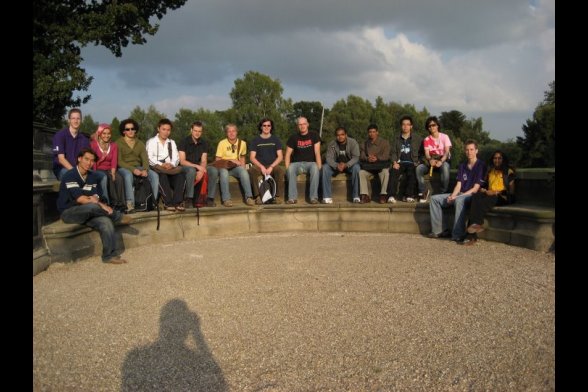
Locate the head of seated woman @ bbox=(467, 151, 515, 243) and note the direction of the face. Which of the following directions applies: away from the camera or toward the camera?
toward the camera

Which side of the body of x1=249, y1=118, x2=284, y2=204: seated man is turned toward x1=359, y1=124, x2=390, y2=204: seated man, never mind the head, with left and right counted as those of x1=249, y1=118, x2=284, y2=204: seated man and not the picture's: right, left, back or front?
left

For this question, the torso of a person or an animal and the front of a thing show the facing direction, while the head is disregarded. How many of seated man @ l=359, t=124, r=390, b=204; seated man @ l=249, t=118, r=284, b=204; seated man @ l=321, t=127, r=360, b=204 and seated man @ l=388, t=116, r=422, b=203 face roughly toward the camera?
4

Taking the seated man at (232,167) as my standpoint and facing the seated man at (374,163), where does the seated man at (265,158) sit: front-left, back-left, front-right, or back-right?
front-left

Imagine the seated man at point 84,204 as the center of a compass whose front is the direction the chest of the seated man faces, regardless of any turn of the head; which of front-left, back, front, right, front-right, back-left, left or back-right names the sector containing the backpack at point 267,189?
left

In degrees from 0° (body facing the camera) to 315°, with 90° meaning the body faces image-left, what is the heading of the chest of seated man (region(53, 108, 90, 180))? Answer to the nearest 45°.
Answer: approximately 315°

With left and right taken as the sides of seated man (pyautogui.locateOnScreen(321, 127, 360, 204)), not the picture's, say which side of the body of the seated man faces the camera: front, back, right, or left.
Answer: front

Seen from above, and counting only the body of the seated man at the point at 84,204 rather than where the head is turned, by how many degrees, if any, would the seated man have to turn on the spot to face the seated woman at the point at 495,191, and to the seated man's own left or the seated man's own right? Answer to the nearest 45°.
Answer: approximately 45° to the seated man's own left

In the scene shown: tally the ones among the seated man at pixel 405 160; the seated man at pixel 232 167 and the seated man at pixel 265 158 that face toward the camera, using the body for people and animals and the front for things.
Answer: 3

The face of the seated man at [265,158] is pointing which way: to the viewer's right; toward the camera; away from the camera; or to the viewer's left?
toward the camera

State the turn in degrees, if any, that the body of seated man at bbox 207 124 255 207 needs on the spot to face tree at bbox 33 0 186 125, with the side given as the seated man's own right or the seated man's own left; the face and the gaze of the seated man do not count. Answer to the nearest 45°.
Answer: approximately 135° to the seated man's own right

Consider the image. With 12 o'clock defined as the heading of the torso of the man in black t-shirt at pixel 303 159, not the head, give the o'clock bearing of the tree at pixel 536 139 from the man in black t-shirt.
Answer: The tree is roughly at 7 o'clock from the man in black t-shirt.

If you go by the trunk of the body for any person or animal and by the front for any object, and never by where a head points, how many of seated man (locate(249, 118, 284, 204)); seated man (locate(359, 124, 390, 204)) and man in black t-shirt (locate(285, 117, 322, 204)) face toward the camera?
3

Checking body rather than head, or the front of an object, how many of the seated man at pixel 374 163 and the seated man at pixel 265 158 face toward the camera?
2

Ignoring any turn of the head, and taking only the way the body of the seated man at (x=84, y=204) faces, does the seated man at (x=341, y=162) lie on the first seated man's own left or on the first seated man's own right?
on the first seated man's own left

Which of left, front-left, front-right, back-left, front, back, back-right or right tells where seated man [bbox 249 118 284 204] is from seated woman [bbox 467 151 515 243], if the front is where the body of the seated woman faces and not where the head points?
front-right
